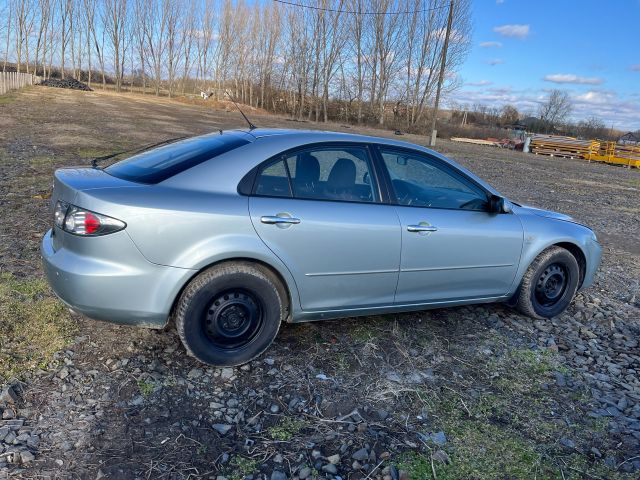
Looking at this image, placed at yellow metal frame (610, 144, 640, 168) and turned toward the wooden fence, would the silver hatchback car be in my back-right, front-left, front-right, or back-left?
front-left

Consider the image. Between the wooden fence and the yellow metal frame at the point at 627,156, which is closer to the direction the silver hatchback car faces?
the yellow metal frame

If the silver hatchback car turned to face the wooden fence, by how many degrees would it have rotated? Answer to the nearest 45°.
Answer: approximately 90° to its left

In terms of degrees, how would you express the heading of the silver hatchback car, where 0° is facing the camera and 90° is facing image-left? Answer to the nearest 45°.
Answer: approximately 225°

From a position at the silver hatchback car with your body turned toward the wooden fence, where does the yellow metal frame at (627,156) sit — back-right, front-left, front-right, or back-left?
front-right

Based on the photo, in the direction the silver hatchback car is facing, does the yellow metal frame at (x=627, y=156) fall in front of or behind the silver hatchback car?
in front

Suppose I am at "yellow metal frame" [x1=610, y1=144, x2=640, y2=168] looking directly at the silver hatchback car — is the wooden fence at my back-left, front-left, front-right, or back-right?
front-right
